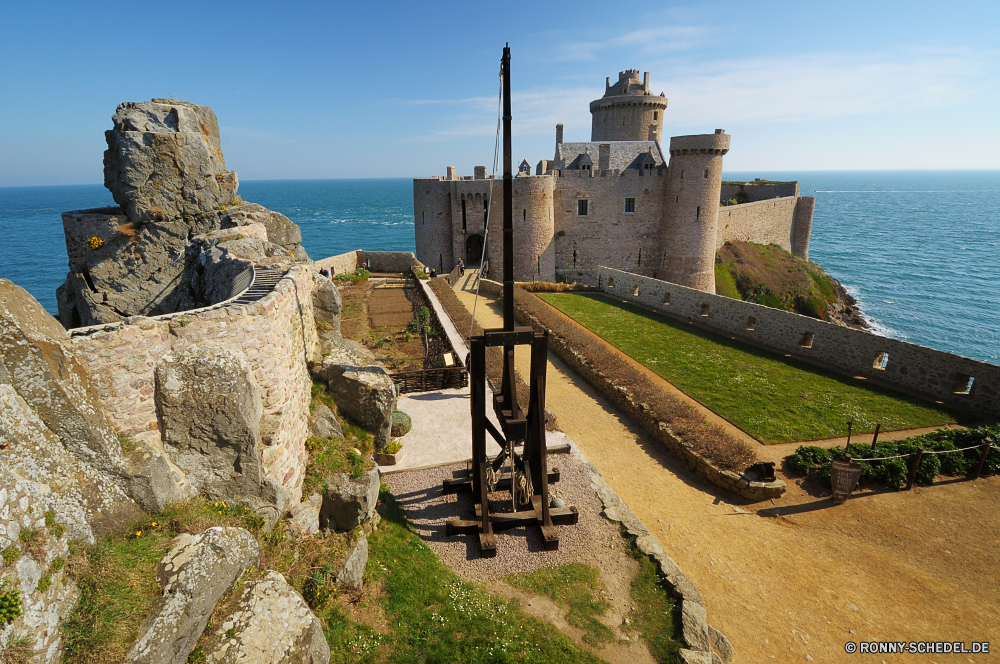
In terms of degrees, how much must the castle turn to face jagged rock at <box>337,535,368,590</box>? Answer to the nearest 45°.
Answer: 0° — it already faces it

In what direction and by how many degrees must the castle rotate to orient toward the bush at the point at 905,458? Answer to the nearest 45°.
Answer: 0° — it already faces it

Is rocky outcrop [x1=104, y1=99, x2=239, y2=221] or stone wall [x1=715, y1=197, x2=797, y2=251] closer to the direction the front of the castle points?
the rocky outcrop

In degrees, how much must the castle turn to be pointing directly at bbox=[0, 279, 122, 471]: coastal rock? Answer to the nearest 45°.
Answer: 0° — it already faces it

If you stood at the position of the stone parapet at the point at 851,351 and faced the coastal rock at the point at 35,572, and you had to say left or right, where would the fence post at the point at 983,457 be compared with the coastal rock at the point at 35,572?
left

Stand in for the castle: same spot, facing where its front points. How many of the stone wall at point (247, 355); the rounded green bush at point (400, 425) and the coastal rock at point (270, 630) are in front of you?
3

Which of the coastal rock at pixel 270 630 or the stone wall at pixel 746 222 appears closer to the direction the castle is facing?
the coastal rock

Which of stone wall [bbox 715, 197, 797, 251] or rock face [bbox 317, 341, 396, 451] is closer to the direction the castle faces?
the rock face

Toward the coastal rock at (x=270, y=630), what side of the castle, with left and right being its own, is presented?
front

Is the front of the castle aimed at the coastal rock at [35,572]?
yes

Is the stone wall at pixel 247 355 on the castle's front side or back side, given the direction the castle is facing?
on the front side

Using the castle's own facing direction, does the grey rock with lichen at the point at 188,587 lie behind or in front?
in front
